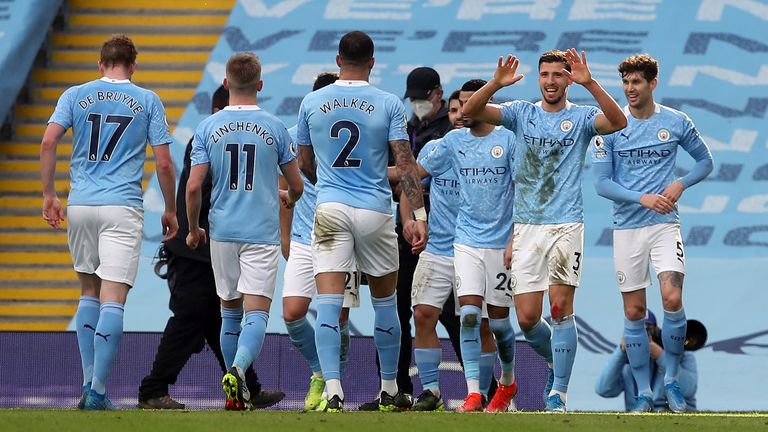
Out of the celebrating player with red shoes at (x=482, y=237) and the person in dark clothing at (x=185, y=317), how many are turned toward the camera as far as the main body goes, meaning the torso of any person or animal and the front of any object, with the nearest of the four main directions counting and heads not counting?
1

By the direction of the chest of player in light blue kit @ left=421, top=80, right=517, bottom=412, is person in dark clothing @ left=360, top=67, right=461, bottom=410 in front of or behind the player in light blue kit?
behind

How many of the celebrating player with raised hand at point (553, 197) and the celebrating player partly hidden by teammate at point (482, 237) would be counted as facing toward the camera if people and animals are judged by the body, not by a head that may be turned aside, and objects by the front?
2

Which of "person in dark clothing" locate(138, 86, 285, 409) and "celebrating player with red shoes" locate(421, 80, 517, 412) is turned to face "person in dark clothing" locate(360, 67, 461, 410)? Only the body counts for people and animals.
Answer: "person in dark clothing" locate(138, 86, 285, 409)

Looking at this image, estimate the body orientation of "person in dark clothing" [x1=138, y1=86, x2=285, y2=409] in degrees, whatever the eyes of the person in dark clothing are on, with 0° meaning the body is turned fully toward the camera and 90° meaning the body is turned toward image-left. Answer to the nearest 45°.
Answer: approximately 270°

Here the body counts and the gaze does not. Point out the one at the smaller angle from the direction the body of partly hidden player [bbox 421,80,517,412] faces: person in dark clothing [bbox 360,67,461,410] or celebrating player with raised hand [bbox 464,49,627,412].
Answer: the celebrating player with raised hand

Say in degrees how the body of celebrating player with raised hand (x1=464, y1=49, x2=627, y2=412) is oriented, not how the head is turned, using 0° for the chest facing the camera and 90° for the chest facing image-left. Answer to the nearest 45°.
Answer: approximately 0°

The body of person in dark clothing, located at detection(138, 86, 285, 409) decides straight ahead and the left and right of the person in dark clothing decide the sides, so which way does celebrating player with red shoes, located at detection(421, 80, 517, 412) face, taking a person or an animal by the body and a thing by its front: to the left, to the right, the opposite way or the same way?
to the right
